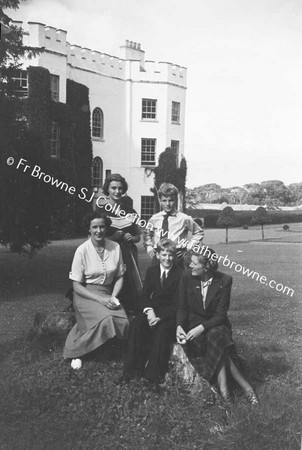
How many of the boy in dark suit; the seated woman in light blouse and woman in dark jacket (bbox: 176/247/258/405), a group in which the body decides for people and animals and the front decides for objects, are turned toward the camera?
3

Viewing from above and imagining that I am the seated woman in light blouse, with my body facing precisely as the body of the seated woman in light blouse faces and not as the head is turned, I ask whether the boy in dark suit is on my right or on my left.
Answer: on my left

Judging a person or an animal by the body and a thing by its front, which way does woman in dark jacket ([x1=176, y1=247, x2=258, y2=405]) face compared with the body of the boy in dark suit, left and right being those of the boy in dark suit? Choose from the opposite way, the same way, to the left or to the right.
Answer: the same way

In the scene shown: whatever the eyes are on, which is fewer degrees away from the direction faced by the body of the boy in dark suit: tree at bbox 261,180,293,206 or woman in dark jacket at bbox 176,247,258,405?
the woman in dark jacket

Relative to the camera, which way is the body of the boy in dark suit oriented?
toward the camera

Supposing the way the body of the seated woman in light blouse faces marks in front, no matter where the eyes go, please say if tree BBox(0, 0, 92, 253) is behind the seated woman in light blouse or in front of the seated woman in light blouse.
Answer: behind

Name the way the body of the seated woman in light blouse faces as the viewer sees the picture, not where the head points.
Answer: toward the camera

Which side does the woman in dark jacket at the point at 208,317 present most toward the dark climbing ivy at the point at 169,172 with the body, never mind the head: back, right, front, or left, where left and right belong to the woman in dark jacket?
back

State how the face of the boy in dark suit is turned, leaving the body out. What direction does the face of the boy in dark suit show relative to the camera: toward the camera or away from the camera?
toward the camera

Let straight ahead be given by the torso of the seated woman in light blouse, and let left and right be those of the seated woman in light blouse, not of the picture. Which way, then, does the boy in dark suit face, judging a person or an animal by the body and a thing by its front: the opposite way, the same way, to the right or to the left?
the same way

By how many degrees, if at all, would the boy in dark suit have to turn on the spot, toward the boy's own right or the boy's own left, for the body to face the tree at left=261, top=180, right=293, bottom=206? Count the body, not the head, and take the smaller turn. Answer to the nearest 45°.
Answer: approximately 135° to the boy's own left

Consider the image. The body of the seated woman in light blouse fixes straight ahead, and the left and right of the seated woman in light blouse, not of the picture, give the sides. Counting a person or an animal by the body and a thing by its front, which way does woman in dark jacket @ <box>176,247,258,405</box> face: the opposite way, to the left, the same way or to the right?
the same way

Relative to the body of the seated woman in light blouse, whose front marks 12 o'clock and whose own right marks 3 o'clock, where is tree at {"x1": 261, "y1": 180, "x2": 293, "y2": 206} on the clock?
The tree is roughly at 8 o'clock from the seated woman in light blouse.
